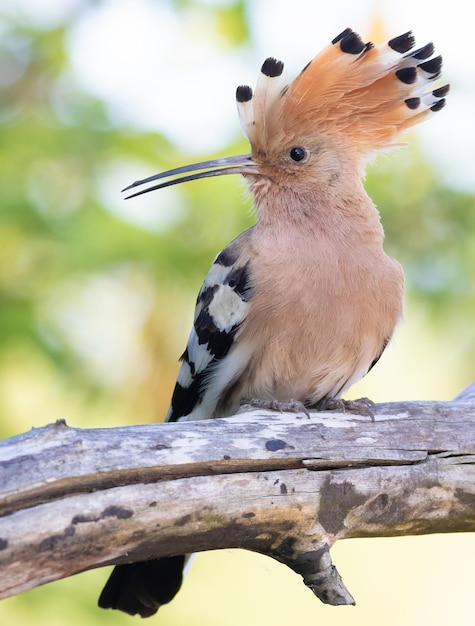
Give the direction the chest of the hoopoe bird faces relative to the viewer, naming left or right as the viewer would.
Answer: facing the viewer and to the right of the viewer
